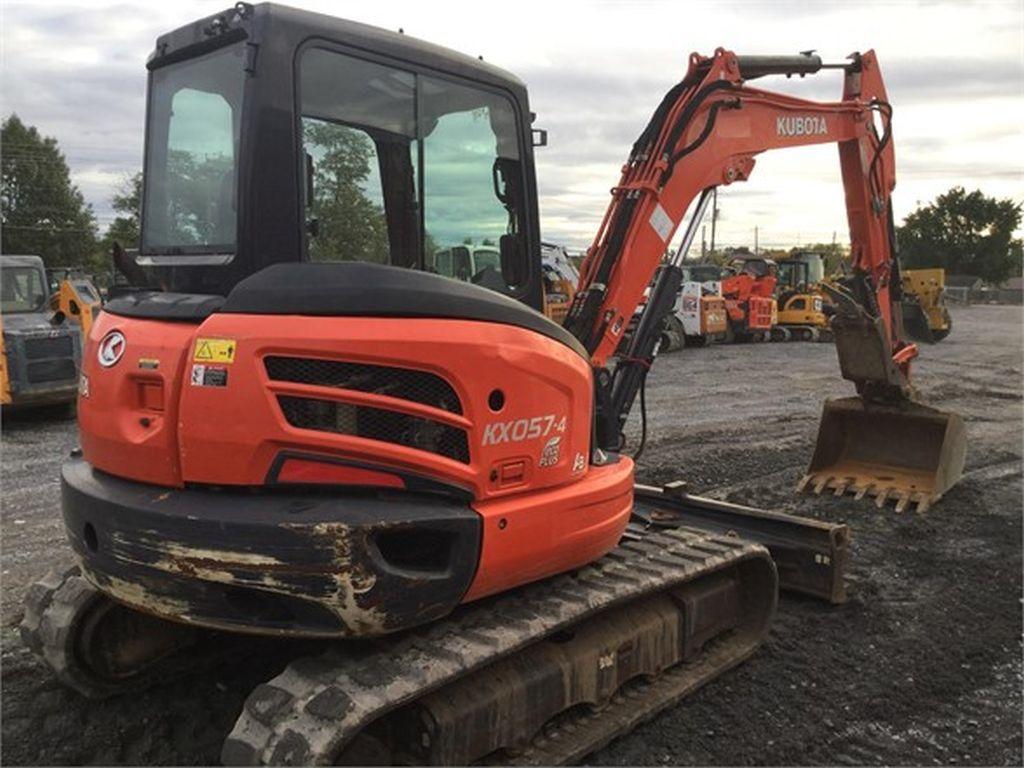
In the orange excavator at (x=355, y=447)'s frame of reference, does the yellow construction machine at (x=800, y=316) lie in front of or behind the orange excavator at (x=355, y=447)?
in front

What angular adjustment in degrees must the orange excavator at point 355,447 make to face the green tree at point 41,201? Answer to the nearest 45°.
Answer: approximately 90° to its left

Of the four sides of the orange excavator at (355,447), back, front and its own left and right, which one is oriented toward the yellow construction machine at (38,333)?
left

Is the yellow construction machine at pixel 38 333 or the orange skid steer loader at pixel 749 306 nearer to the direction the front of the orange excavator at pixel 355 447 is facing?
the orange skid steer loader

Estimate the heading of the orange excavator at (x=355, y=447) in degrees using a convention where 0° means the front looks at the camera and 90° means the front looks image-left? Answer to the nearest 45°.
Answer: approximately 225°

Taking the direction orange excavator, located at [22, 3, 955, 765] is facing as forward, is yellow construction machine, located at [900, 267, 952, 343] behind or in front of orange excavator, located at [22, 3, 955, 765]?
in front

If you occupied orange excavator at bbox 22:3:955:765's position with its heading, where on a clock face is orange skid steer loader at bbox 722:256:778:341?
orange skid steer loader at bbox 722:256:778:341 is roughly at 11 o'clock from orange excavator at bbox 22:3:955:765.

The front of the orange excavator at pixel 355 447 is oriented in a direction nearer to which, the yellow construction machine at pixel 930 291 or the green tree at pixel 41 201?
the yellow construction machine
